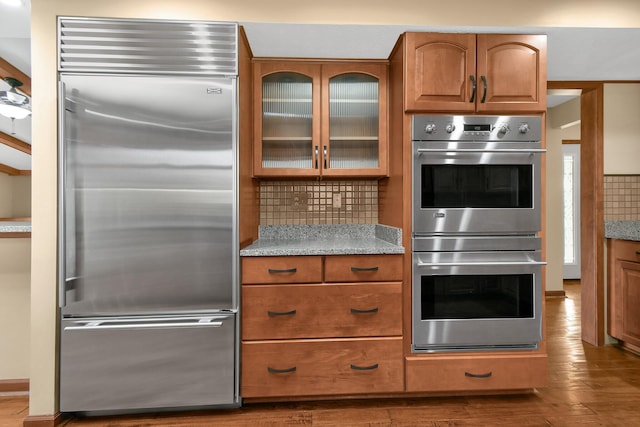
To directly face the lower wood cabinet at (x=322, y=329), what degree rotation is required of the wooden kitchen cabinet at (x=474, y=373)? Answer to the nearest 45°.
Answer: approximately 45° to its right

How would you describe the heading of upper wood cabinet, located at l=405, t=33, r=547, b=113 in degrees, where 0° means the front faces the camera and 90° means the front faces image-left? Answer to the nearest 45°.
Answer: approximately 0°

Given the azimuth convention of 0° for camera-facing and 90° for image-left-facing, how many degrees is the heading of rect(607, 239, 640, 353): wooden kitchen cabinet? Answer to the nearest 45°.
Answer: approximately 45°

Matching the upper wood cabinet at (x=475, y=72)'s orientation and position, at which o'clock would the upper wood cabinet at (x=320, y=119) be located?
the upper wood cabinet at (x=320, y=119) is roughly at 3 o'clock from the upper wood cabinet at (x=475, y=72).

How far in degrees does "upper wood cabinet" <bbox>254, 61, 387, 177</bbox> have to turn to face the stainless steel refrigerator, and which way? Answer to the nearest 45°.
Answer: approximately 45° to its right
